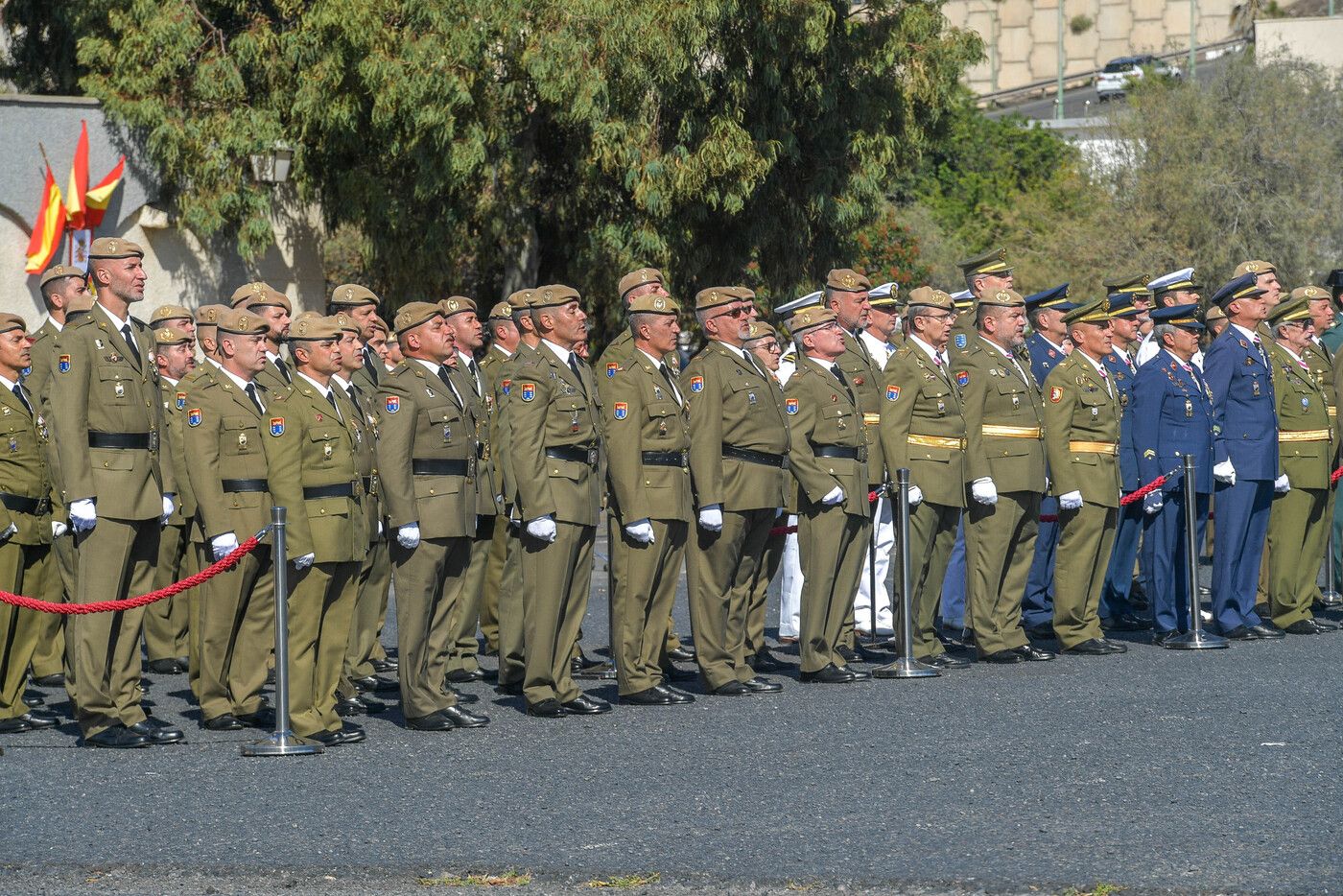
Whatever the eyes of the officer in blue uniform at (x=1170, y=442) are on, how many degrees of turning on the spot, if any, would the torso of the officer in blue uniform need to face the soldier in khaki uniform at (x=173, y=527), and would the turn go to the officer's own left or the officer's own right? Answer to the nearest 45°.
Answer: approximately 90° to the officer's own right

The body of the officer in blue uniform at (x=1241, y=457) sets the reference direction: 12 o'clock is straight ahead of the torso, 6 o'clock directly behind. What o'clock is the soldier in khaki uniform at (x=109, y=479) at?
The soldier in khaki uniform is roughly at 3 o'clock from the officer in blue uniform.

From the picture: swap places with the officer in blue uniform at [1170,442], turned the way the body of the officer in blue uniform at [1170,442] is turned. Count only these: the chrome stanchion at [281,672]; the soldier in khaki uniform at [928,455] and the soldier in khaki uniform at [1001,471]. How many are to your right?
3

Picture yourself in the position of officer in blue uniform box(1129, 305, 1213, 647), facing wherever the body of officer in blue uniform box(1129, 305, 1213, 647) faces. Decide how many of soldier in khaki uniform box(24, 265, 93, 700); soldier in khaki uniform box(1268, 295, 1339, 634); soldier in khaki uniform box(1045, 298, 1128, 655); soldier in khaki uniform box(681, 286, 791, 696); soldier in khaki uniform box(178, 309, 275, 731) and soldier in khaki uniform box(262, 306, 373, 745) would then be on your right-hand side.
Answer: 5

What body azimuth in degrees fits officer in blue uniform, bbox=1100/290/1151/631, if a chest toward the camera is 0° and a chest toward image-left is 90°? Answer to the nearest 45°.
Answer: approximately 315°
